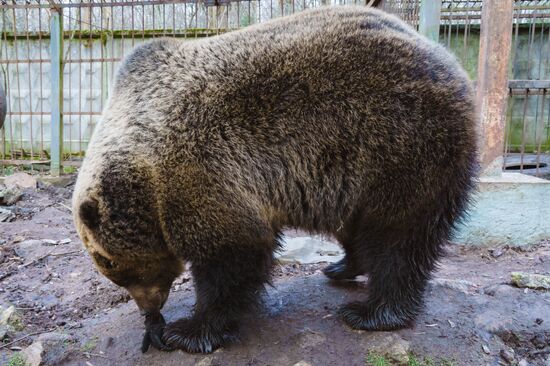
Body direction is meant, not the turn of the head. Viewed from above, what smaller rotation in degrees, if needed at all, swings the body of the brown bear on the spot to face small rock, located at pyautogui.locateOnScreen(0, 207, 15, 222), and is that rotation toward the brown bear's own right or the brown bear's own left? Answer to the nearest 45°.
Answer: approximately 45° to the brown bear's own right

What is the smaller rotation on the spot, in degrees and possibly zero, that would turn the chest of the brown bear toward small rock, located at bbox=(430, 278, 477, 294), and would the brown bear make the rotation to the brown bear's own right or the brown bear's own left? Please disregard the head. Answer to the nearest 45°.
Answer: approximately 135° to the brown bear's own right

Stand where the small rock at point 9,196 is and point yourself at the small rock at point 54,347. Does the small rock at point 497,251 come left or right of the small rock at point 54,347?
left

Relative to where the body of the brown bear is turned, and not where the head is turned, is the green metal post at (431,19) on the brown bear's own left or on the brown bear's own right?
on the brown bear's own right

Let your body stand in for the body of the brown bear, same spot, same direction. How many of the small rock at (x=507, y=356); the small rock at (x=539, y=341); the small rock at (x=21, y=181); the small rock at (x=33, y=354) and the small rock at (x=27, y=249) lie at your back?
2

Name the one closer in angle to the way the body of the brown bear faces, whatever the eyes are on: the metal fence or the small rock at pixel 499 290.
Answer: the metal fence

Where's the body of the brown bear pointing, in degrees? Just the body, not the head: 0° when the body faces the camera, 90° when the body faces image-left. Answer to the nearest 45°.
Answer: approximately 90°

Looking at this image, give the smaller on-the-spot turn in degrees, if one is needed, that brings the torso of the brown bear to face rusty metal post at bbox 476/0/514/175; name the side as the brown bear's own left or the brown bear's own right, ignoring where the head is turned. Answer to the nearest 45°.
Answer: approximately 135° to the brown bear's own right

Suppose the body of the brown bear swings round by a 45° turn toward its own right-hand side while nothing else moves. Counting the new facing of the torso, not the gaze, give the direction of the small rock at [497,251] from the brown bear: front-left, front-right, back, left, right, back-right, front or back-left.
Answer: right
